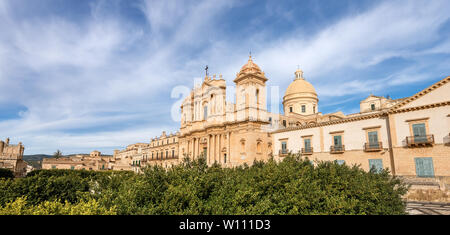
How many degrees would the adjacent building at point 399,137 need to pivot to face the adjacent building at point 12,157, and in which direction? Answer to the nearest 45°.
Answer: approximately 45° to its right

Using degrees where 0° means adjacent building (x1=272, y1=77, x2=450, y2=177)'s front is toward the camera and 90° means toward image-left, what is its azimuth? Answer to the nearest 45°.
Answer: approximately 45°
